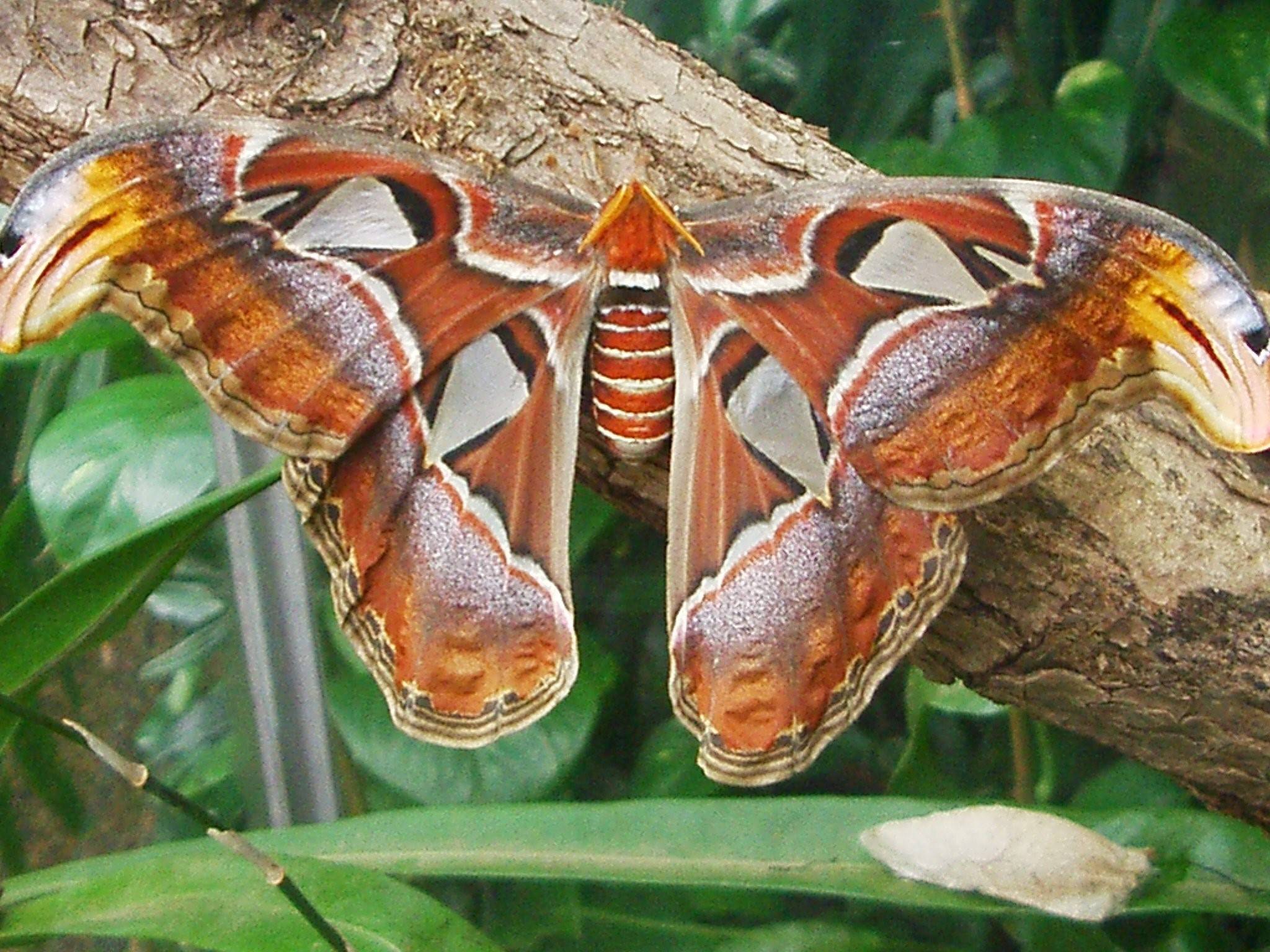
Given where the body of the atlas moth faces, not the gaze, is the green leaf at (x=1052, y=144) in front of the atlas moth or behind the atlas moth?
in front

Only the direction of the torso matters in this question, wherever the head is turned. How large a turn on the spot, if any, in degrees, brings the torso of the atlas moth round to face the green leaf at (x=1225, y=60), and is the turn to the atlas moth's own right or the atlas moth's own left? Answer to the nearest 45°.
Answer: approximately 45° to the atlas moth's own right

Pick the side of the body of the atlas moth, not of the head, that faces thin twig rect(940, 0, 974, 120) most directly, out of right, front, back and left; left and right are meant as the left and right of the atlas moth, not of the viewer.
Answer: front

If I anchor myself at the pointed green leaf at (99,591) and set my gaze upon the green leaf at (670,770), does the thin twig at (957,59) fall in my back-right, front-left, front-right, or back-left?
front-left

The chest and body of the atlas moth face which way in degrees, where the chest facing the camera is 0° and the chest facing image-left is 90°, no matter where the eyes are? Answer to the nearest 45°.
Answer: approximately 180°
